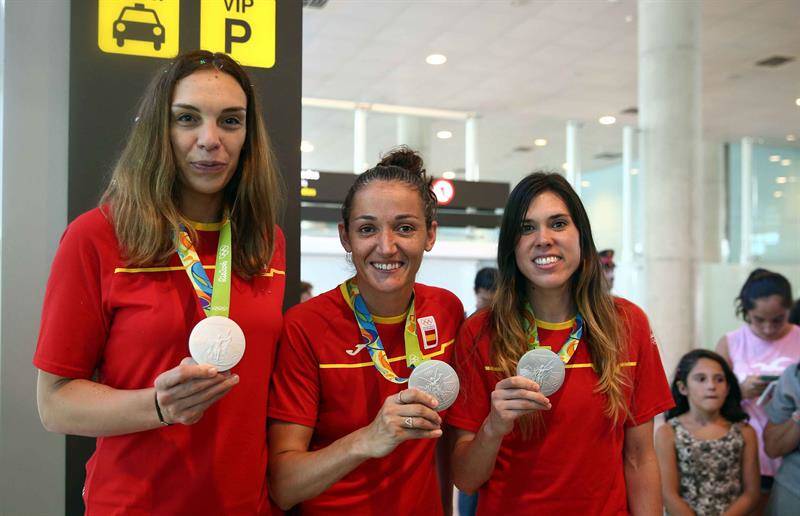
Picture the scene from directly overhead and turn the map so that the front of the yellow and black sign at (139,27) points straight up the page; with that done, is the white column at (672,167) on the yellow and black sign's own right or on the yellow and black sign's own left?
on the yellow and black sign's own left

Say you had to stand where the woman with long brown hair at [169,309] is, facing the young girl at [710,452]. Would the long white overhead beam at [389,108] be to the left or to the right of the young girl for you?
left

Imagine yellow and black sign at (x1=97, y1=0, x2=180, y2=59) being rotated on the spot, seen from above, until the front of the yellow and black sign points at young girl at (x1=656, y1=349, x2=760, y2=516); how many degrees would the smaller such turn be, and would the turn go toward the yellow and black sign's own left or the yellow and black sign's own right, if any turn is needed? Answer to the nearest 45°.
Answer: approximately 90° to the yellow and black sign's own left

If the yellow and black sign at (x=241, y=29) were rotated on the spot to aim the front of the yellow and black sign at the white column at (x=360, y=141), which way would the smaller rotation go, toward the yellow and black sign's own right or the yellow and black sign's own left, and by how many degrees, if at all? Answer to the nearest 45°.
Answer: approximately 180°

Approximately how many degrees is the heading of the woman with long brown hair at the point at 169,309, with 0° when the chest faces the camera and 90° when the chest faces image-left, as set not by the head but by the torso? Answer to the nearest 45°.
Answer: approximately 315°

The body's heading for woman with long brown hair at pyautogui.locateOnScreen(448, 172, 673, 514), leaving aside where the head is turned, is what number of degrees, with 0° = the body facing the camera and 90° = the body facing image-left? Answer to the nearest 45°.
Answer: approximately 0°

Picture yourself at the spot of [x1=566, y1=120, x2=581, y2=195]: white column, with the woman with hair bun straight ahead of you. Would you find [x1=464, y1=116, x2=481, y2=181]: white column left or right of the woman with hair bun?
right

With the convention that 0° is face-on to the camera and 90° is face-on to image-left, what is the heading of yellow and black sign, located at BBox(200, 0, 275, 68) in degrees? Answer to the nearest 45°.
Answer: approximately 0°

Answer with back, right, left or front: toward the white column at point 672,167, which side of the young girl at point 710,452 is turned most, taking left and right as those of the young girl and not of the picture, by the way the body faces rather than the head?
back
